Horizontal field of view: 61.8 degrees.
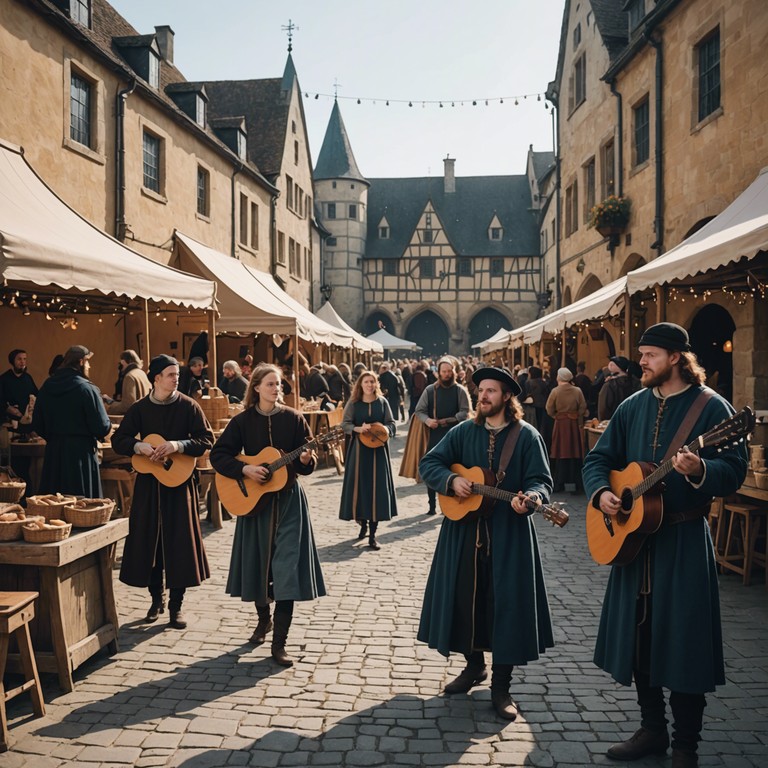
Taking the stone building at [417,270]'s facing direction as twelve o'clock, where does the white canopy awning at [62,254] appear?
The white canopy awning is roughly at 12 o'clock from the stone building.

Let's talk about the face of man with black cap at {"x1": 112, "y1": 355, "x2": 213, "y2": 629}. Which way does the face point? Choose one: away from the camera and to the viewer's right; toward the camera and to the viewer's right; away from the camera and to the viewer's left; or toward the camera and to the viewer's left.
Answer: toward the camera and to the viewer's right

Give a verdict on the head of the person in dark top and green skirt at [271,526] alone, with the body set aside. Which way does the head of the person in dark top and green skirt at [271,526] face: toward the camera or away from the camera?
toward the camera

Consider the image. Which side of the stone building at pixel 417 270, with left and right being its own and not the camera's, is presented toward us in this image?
front

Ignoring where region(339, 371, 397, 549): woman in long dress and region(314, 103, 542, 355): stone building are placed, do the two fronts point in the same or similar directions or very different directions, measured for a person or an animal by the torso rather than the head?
same or similar directions

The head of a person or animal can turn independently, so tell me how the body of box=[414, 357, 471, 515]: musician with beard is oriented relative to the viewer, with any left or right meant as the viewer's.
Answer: facing the viewer

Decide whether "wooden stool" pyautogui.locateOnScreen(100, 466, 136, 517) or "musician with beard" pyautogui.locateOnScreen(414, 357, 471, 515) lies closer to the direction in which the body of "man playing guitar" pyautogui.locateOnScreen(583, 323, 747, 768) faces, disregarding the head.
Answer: the wooden stool

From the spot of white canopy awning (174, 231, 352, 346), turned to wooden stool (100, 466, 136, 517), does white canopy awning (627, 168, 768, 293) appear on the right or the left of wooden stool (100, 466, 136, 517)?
left
